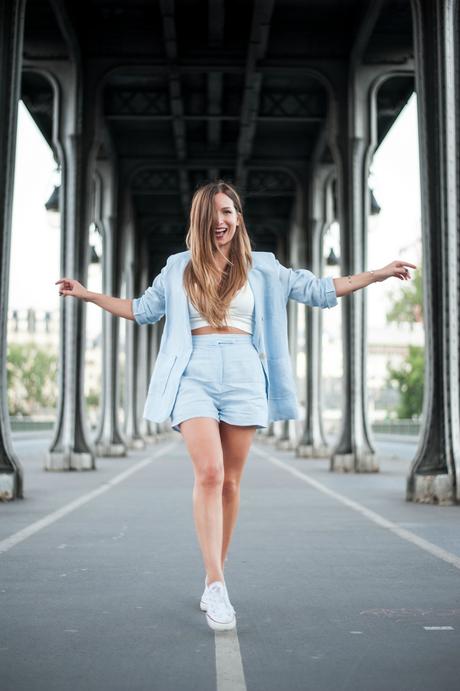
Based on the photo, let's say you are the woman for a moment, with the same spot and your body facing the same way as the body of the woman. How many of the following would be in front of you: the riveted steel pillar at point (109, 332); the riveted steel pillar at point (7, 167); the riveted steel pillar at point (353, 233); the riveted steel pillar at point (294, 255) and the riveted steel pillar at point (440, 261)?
0

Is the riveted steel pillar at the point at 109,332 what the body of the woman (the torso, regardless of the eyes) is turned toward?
no

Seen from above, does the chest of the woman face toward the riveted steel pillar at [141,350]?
no

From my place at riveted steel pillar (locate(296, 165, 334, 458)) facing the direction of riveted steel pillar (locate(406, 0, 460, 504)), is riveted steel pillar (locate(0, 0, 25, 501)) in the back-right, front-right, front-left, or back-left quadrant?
front-right

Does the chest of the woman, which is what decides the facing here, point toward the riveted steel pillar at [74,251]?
no

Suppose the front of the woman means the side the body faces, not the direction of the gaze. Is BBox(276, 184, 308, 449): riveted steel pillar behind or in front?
behind

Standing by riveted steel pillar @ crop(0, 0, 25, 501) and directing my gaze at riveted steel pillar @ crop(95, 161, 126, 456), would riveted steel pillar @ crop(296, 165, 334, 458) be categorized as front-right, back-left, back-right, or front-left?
front-right

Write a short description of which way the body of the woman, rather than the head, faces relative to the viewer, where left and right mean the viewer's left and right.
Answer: facing the viewer

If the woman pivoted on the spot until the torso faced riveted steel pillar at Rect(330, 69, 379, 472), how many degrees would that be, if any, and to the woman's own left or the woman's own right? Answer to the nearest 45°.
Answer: approximately 180°

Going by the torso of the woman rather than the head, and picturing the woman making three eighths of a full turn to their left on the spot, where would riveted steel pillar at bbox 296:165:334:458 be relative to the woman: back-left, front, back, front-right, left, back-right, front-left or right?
front-left
